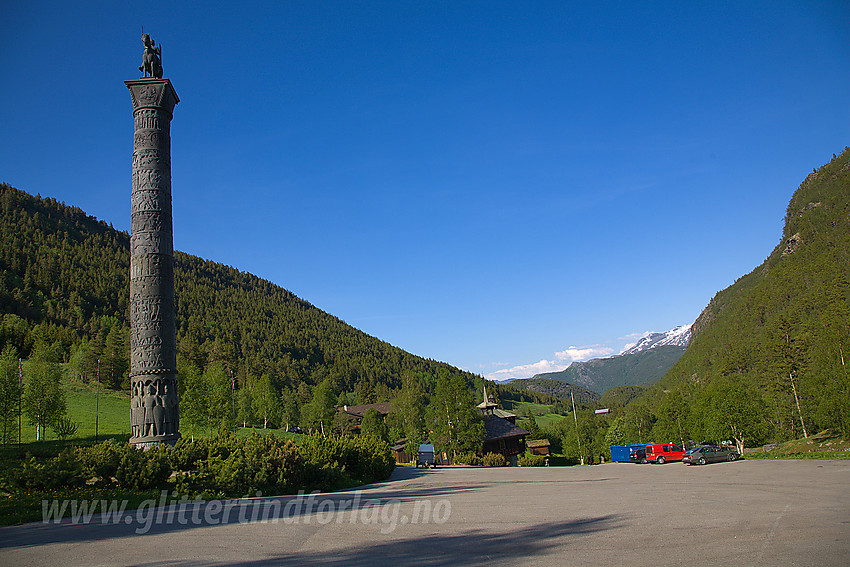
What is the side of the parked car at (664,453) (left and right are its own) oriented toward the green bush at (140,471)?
back

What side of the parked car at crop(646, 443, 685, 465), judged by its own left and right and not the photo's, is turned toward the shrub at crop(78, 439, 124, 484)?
back

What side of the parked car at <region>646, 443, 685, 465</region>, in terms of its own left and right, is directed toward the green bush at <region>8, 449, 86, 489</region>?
back

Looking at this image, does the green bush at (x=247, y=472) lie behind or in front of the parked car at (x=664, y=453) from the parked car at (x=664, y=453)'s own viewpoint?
behind

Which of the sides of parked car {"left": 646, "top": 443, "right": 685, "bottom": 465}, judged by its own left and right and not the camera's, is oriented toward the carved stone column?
back

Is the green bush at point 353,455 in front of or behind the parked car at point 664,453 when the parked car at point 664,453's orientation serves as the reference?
behind
